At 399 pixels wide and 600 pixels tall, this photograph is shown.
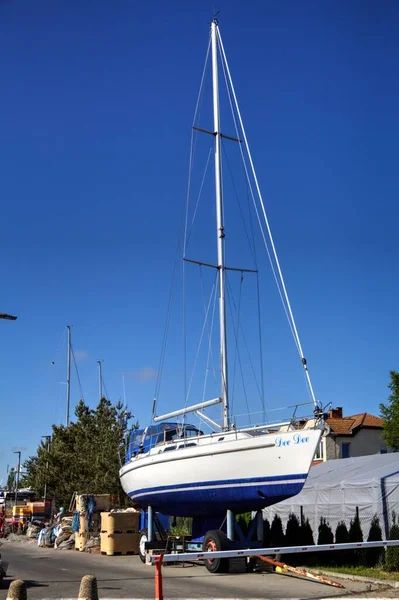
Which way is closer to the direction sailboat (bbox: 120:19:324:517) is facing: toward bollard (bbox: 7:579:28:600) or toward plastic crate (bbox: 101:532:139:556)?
the bollard

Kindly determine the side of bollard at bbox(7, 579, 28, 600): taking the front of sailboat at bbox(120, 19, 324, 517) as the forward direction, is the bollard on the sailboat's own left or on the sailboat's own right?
on the sailboat's own right

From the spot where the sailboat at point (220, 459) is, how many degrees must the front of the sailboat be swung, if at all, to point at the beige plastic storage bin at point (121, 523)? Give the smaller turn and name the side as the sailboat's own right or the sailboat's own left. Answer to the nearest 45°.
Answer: approximately 180°

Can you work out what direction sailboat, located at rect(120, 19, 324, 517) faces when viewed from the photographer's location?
facing the viewer and to the right of the viewer

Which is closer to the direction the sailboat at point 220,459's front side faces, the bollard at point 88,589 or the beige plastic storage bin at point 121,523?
the bollard

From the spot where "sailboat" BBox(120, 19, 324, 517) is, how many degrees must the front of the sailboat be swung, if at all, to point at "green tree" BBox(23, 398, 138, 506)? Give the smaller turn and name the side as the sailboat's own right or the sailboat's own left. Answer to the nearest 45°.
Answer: approximately 135° to the sailboat's own left

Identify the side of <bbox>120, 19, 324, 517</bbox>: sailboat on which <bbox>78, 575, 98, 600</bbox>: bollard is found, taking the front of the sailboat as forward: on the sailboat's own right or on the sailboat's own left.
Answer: on the sailboat's own right

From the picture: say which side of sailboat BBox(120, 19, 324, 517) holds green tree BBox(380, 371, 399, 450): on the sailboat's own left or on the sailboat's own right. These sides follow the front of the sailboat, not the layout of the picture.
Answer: on the sailboat's own left

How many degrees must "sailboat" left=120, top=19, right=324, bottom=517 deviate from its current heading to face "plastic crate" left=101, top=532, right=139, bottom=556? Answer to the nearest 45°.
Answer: approximately 180°

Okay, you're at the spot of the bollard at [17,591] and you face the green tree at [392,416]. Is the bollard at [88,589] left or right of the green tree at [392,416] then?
right
